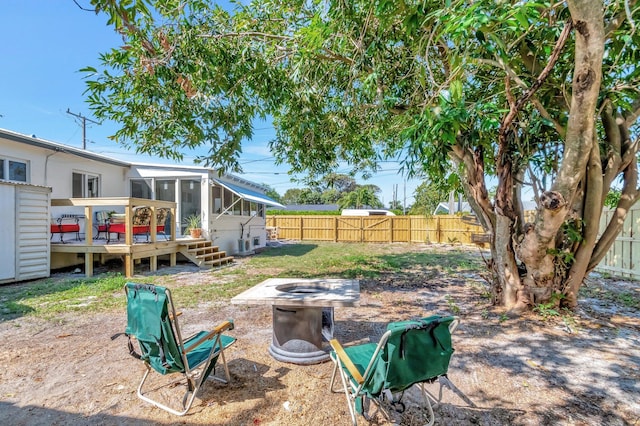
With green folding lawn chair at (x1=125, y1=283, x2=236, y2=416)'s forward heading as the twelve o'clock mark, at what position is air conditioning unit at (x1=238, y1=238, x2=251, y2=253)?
The air conditioning unit is roughly at 11 o'clock from the green folding lawn chair.

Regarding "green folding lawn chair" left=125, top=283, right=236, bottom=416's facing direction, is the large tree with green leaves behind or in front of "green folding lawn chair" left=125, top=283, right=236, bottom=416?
in front

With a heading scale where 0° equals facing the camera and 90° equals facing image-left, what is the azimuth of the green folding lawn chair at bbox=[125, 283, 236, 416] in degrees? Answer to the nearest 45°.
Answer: approximately 225°

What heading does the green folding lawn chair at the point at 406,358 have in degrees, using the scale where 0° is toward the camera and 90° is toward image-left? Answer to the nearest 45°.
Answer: approximately 135°

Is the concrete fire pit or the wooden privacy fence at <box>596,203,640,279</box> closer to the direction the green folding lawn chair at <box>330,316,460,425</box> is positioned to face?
the concrete fire pit

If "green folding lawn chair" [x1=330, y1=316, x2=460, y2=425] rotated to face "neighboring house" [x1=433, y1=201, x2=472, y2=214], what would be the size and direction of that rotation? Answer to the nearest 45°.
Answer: approximately 45° to its right

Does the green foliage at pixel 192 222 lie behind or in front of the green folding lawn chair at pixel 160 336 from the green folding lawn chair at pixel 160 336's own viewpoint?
in front

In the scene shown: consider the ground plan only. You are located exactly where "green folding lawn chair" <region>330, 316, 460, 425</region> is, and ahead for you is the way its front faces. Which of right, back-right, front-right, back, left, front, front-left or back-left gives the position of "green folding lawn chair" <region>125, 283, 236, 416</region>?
front-left

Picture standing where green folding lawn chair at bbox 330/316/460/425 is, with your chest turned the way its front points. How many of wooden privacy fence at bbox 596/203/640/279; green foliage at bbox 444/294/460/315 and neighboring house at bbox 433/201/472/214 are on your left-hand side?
0

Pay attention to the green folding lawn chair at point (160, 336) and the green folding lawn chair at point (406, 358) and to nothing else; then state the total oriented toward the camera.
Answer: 0

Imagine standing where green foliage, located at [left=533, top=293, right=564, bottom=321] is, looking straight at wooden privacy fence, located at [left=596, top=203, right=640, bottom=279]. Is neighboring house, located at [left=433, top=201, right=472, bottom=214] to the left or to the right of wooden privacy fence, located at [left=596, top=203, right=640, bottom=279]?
left

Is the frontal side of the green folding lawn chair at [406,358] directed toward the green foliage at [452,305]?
no

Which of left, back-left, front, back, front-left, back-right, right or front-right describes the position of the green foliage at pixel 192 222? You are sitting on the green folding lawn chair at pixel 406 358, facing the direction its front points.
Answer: front

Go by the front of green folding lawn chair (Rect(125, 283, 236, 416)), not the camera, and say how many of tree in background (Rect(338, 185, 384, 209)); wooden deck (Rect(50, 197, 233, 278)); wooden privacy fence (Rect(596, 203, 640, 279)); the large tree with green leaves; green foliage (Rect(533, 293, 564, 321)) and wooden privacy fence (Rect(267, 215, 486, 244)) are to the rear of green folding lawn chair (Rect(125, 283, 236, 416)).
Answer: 0
